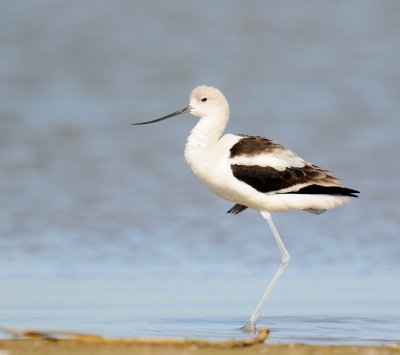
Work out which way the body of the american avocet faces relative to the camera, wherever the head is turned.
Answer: to the viewer's left
